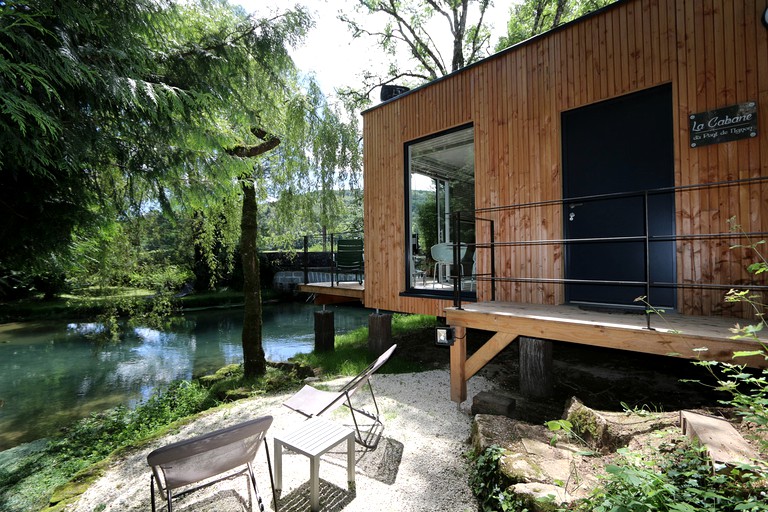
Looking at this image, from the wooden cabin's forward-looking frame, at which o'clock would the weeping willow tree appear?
The weeping willow tree is roughly at 2 o'clock from the wooden cabin.

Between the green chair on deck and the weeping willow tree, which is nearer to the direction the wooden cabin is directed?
the weeping willow tree

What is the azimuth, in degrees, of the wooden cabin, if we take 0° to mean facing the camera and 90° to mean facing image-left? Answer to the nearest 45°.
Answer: approximately 45°

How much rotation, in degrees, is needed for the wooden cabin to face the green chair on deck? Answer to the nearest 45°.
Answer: approximately 90° to its right

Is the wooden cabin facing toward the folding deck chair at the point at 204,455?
yes

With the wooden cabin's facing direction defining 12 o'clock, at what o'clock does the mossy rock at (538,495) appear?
The mossy rock is roughly at 11 o'clock from the wooden cabin.

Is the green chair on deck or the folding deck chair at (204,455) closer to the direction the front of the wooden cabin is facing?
the folding deck chair
